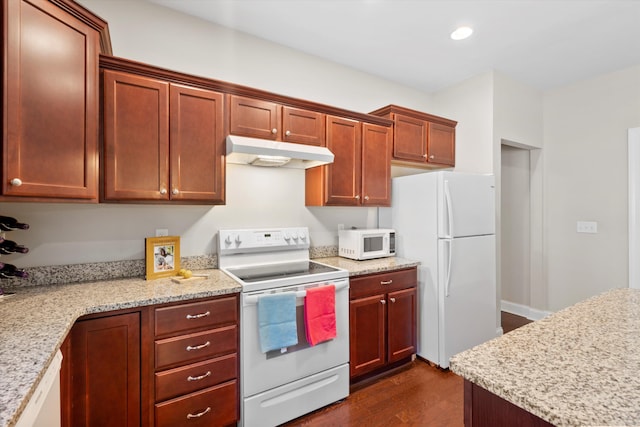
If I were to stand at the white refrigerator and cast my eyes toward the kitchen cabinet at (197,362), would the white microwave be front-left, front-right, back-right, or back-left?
front-right

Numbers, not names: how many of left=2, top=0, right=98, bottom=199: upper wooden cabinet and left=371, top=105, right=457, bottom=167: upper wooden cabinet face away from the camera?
0

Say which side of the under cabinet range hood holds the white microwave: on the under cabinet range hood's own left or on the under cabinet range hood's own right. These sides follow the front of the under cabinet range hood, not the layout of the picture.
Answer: on the under cabinet range hood's own left

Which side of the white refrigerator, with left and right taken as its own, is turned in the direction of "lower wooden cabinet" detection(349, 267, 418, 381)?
right

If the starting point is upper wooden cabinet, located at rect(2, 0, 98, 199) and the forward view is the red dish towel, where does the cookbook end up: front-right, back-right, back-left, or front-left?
front-left

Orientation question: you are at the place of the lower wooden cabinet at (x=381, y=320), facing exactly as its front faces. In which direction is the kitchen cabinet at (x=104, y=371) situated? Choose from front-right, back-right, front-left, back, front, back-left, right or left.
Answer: right

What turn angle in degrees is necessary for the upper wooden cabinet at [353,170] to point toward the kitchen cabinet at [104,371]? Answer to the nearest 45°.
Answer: approximately 90° to its right

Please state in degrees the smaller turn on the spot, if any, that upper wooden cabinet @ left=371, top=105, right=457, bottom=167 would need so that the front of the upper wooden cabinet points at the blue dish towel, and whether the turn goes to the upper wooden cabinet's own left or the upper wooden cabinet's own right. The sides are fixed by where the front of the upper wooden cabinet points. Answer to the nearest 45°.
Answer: approximately 90° to the upper wooden cabinet's own right

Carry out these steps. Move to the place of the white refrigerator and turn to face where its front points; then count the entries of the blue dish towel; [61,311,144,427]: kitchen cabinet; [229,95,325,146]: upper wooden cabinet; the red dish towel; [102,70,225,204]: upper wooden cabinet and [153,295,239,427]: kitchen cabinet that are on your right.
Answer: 6

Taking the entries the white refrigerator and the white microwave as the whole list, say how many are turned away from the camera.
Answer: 0

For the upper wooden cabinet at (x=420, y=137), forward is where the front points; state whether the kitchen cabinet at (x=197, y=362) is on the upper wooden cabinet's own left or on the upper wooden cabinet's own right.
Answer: on the upper wooden cabinet's own right

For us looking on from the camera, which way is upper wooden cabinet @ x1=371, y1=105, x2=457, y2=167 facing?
facing the viewer and to the right of the viewer

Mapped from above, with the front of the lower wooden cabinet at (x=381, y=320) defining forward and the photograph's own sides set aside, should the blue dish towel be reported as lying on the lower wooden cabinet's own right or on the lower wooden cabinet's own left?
on the lower wooden cabinet's own right

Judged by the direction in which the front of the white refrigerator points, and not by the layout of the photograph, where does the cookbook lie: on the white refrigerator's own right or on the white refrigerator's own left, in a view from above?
on the white refrigerator's own right
